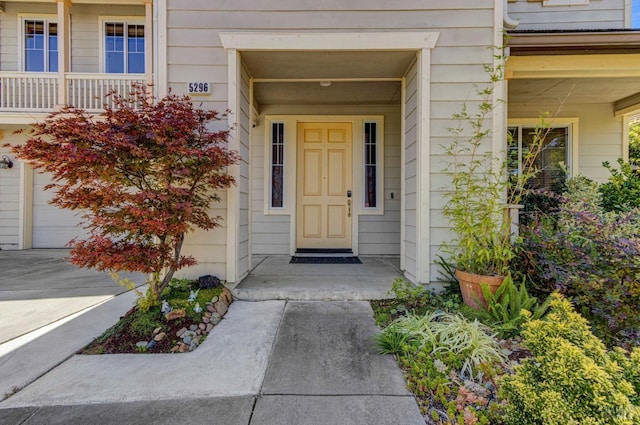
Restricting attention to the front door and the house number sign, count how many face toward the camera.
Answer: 2

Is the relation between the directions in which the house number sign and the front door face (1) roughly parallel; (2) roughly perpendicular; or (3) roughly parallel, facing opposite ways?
roughly parallel

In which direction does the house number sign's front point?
toward the camera

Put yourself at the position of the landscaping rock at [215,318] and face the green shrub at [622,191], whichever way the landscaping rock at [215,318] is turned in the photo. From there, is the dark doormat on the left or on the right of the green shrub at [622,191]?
left

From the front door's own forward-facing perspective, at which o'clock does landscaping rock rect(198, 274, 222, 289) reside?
The landscaping rock is roughly at 1 o'clock from the front door.

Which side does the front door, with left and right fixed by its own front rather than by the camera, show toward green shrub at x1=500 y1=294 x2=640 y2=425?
front

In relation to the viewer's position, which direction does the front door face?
facing the viewer

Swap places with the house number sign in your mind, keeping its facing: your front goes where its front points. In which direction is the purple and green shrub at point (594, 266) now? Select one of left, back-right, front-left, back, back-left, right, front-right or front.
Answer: front-left

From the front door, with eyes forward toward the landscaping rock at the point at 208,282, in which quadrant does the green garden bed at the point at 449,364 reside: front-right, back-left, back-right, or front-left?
front-left

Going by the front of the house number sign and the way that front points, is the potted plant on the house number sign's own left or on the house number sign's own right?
on the house number sign's own left
